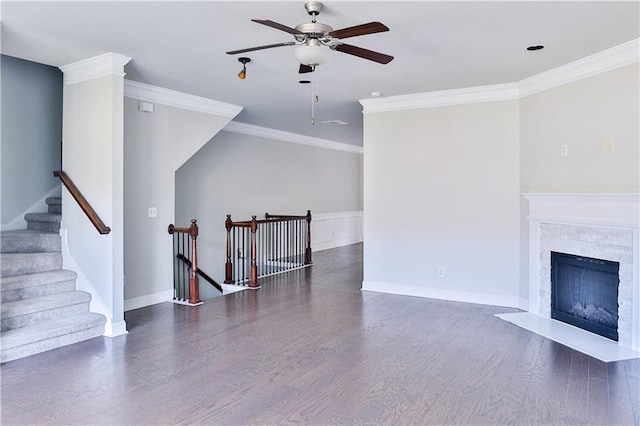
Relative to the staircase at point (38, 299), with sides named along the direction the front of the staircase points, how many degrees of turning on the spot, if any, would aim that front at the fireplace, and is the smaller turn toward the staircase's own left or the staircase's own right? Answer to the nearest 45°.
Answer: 0° — it already faces it

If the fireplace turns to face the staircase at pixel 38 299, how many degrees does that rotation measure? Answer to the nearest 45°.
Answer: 0° — it already faces it

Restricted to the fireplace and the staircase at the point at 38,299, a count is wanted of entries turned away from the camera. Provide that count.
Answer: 0

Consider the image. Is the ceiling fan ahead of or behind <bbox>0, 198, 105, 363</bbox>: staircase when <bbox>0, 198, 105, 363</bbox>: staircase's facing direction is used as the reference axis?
ahead

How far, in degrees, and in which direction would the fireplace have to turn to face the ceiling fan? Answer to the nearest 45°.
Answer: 0° — it already faces it

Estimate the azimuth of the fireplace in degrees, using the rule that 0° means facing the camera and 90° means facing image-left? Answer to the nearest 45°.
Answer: approximately 45°

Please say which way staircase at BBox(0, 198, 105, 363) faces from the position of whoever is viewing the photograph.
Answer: facing the viewer and to the right of the viewer
